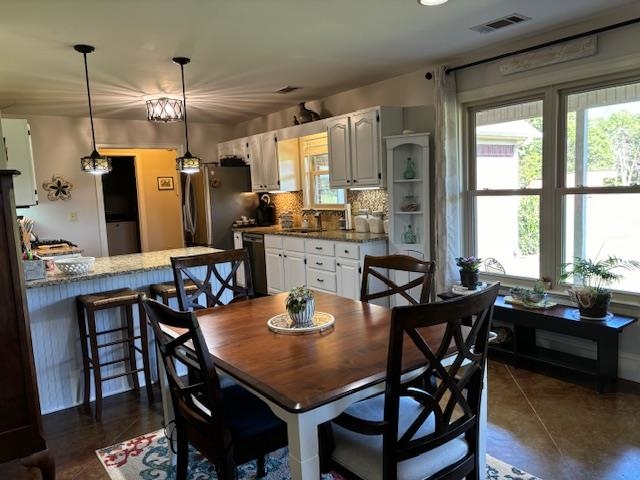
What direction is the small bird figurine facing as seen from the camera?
to the viewer's left

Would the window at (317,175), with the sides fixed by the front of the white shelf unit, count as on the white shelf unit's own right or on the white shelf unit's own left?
on the white shelf unit's own right

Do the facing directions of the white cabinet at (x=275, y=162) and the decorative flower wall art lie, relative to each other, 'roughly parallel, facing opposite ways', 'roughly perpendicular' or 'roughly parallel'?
roughly perpendicular

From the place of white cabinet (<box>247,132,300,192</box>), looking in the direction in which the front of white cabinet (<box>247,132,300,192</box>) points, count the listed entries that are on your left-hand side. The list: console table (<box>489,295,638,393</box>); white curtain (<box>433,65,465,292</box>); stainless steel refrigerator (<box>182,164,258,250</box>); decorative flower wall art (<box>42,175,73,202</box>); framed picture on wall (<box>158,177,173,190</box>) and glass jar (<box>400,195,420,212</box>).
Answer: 3

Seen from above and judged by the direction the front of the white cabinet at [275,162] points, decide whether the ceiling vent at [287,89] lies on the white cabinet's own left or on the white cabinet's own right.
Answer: on the white cabinet's own left

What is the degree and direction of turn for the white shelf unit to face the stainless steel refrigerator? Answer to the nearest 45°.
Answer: approximately 90° to its right

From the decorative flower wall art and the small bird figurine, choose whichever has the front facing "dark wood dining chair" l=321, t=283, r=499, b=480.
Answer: the decorative flower wall art

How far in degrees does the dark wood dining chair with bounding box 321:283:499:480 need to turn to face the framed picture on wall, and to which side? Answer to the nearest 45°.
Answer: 0° — it already faces it

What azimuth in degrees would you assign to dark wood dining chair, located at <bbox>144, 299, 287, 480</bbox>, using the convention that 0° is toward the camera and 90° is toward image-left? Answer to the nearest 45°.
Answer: approximately 225°

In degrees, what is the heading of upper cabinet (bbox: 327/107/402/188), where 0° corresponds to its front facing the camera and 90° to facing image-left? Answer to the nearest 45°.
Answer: approximately 45°

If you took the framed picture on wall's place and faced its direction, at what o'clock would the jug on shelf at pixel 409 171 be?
The jug on shelf is roughly at 11 o'clock from the framed picture on wall.
